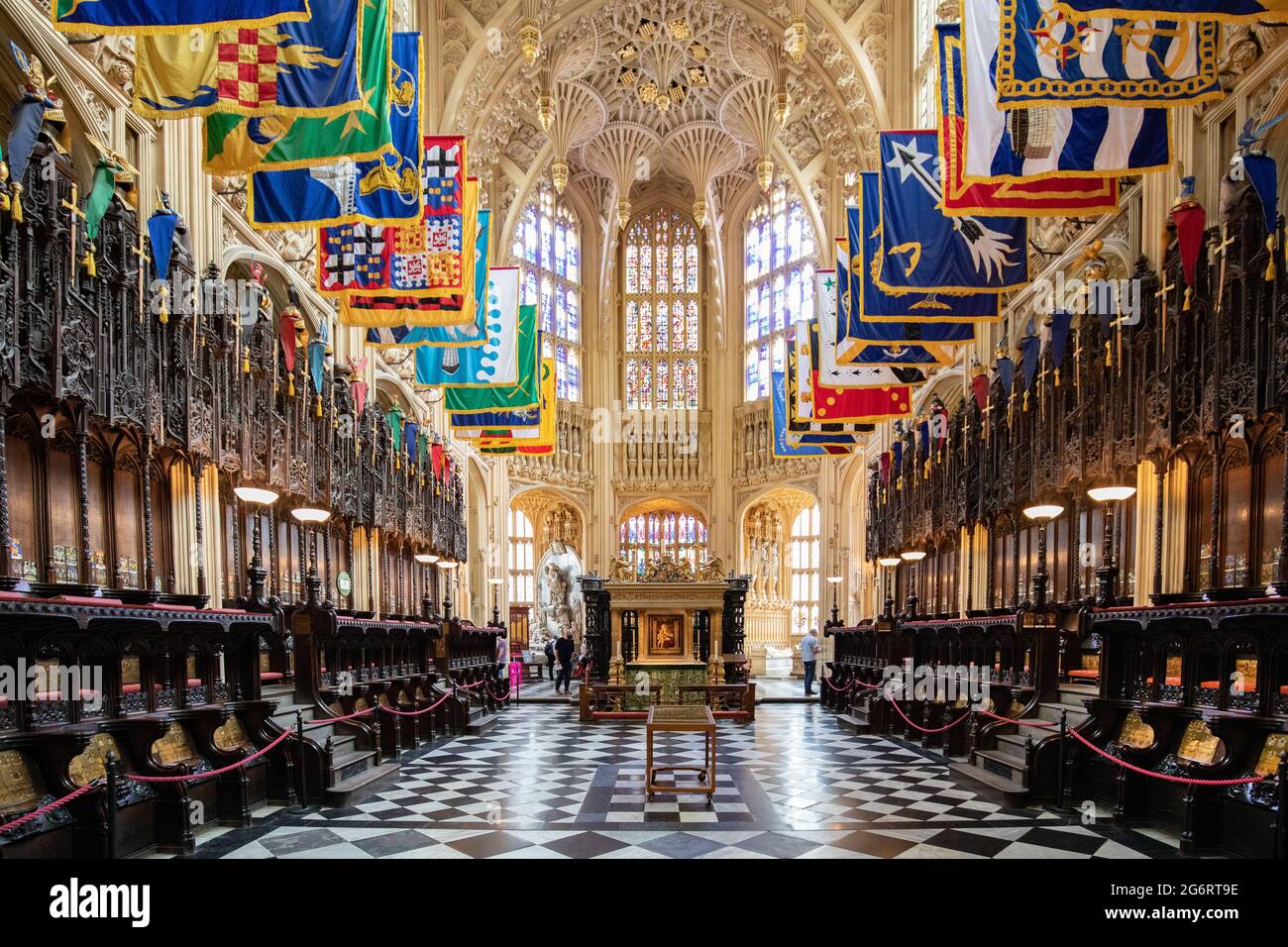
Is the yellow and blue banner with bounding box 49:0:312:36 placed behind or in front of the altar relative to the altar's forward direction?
in front

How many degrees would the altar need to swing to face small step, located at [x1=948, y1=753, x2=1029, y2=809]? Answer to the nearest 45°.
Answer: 0° — it already faces it

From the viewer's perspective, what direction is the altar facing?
toward the camera

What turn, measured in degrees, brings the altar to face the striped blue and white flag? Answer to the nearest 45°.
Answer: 0° — it already faces it

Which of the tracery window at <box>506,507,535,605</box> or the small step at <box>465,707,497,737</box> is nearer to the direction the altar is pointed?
the small step

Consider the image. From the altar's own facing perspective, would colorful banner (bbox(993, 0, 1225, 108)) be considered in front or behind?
in front

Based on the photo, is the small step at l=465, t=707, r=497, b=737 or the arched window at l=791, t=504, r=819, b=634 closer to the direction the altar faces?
the small step

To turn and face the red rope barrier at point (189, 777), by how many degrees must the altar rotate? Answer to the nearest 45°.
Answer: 0° — it already faces it

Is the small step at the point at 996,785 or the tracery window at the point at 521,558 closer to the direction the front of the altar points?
the small step

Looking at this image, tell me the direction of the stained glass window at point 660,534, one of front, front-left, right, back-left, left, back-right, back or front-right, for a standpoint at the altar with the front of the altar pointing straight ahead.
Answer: back

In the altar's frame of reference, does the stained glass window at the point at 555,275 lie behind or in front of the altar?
behind

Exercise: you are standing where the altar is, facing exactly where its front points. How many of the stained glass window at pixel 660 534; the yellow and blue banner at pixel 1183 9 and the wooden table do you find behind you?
1
